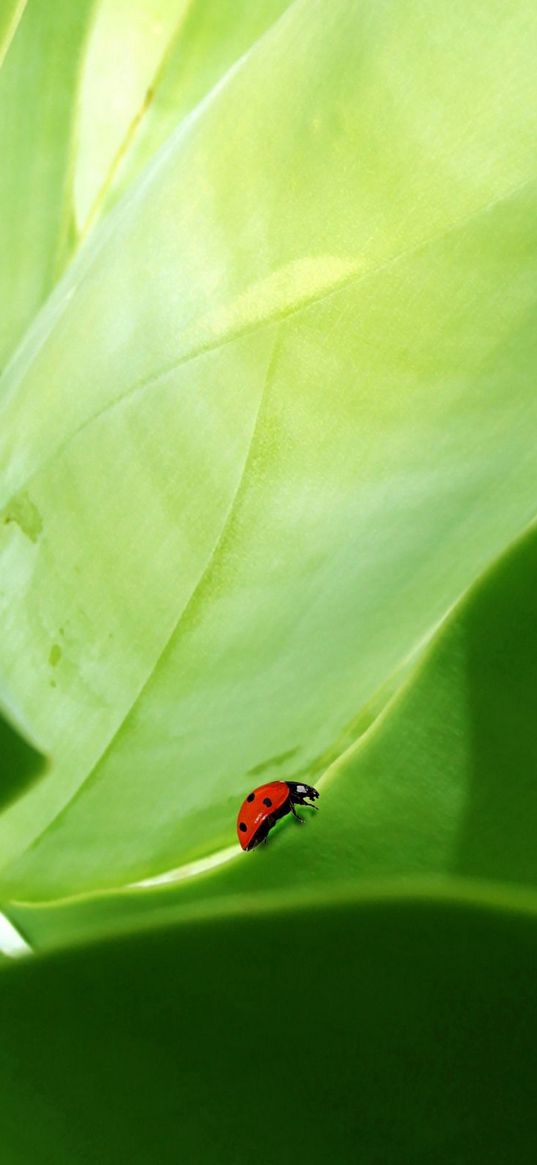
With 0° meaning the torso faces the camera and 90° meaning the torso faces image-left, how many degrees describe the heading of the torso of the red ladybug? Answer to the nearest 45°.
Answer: approximately 270°
